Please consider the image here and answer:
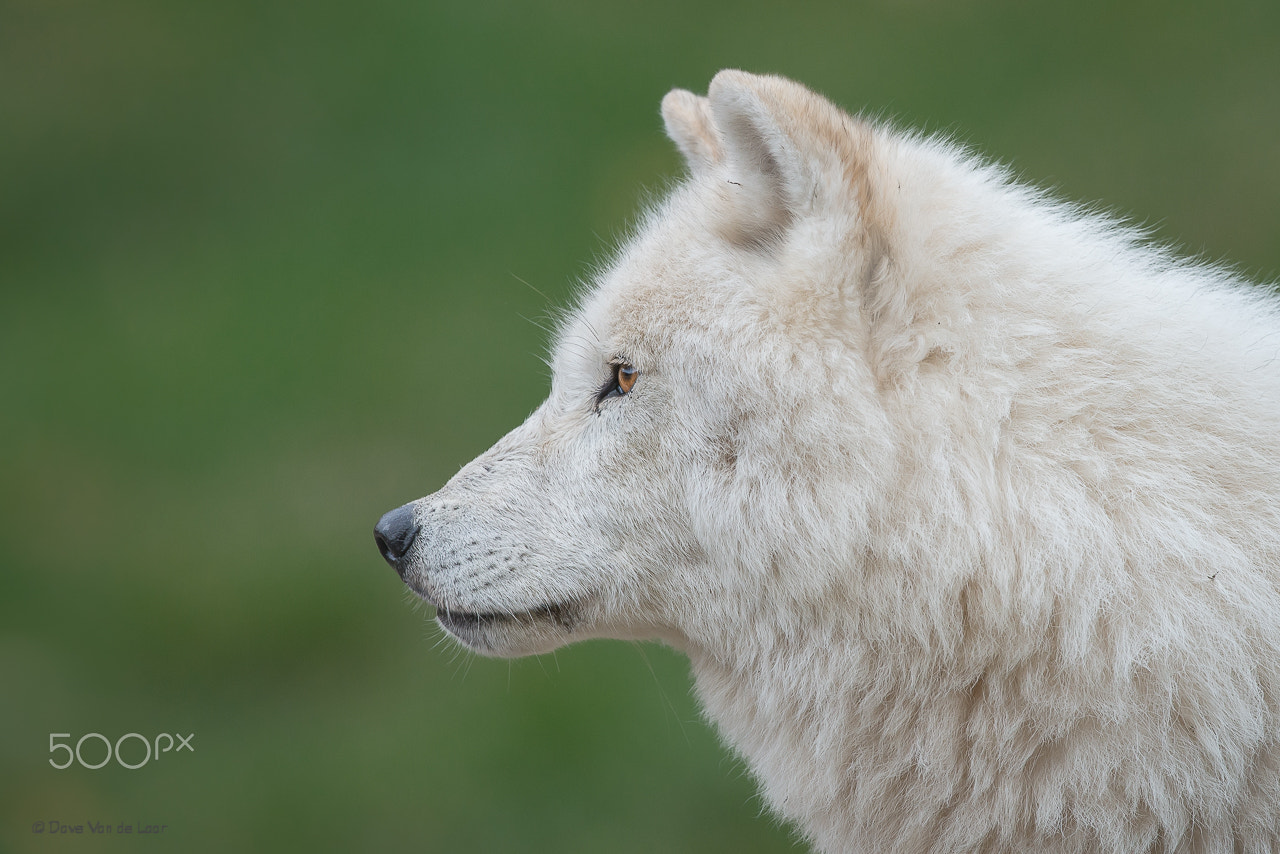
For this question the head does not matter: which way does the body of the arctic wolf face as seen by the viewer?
to the viewer's left
